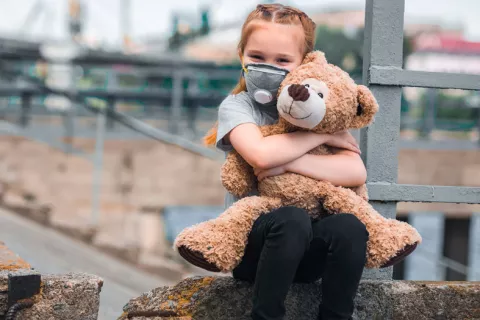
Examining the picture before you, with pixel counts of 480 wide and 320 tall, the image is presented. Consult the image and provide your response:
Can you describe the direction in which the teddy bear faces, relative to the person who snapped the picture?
facing the viewer

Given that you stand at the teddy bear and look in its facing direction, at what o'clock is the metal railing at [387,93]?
The metal railing is roughly at 7 o'clock from the teddy bear.

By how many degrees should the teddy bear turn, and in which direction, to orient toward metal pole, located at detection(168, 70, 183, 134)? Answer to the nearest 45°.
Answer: approximately 180°

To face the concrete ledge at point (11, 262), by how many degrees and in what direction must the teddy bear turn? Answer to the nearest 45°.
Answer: approximately 90° to its right

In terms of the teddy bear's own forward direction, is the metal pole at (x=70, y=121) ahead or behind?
behind

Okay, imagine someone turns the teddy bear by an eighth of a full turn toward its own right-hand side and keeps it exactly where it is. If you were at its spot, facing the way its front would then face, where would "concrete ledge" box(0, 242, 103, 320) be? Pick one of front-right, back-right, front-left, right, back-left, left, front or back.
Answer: front-right

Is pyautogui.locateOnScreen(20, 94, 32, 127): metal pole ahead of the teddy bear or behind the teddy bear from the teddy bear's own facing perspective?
behind

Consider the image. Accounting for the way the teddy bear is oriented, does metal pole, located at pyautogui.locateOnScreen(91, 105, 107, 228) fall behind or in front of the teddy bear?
behind

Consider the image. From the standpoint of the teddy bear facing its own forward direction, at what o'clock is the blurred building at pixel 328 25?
The blurred building is roughly at 6 o'clock from the teddy bear.

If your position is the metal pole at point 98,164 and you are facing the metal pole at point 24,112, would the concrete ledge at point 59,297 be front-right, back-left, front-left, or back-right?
back-left
